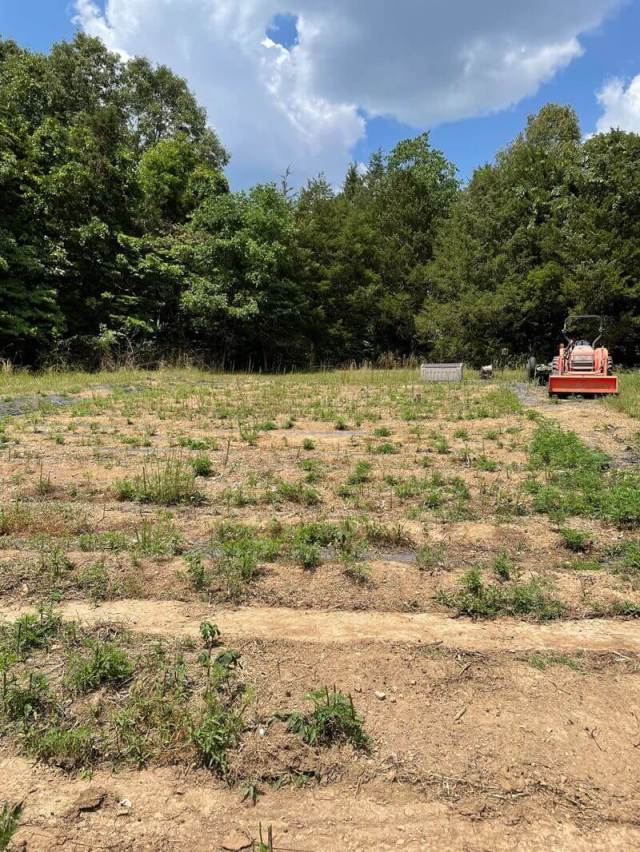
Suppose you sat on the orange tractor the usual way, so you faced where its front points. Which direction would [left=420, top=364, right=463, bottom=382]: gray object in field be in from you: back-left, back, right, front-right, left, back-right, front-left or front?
back-right

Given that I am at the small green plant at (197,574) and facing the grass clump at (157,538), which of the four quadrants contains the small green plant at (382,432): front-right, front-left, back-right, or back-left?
front-right

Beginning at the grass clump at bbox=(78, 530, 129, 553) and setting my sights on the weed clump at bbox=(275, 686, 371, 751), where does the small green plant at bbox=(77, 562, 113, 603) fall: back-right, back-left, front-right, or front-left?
front-right

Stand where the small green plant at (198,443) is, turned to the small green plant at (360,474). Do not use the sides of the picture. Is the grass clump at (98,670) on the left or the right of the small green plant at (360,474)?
right

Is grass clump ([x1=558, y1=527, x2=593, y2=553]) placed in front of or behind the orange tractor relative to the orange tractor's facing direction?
in front

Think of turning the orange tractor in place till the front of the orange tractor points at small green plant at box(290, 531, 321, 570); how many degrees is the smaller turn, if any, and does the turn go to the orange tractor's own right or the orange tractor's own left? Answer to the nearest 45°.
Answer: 0° — it already faces it

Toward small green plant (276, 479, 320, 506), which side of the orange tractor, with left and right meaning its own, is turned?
front

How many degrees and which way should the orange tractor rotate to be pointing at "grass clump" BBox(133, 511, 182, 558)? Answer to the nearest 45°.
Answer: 0° — it already faces it

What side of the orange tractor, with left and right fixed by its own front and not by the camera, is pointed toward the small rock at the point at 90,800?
front

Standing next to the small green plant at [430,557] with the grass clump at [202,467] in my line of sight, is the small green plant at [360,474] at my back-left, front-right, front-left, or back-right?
front-right

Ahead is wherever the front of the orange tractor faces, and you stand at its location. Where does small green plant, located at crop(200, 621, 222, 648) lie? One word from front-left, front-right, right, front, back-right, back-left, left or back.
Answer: front

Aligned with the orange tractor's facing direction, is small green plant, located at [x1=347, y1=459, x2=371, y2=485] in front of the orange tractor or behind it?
in front

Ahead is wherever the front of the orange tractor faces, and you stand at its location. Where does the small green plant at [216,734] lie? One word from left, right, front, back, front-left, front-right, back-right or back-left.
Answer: front

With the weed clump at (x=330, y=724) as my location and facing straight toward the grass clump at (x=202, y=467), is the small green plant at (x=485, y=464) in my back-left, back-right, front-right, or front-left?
front-right

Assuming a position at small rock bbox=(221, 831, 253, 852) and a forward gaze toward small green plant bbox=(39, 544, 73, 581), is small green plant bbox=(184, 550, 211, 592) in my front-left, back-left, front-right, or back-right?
front-right

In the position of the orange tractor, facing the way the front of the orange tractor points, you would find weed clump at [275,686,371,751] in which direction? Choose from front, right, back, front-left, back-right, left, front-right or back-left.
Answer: front

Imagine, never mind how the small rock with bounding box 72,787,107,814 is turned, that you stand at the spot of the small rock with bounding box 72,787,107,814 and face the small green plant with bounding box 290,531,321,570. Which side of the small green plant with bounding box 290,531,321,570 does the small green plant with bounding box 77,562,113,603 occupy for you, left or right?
left

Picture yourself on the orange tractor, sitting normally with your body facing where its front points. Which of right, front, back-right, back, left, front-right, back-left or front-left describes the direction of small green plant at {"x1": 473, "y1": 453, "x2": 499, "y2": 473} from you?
front

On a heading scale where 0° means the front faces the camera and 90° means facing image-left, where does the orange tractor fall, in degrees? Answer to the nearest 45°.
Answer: approximately 0°

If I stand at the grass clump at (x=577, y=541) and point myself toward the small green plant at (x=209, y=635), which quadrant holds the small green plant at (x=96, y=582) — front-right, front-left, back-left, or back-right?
front-right
